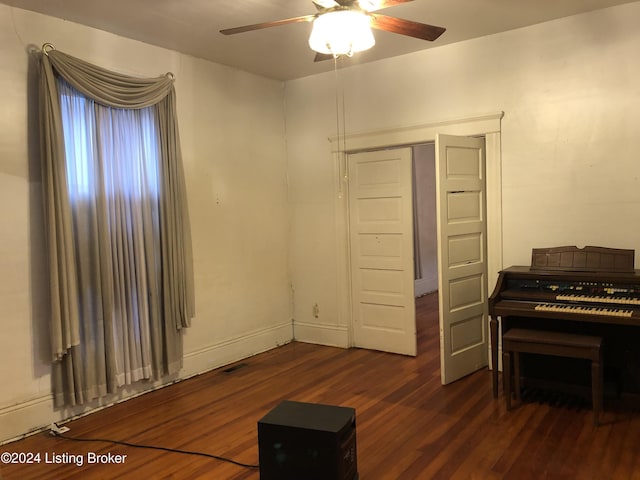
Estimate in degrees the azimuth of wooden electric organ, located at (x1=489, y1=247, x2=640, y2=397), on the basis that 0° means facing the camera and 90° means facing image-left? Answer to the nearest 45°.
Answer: approximately 0°

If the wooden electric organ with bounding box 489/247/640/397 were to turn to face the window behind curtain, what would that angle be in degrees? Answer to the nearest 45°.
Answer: approximately 90° to its right

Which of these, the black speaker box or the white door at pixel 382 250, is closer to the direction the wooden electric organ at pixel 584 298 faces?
the black speaker box

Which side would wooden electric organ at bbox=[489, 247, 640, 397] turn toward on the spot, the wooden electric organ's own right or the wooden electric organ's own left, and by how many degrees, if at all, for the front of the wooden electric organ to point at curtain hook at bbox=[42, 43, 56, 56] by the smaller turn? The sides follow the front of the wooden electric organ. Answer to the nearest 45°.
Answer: approximately 45° to the wooden electric organ's own right

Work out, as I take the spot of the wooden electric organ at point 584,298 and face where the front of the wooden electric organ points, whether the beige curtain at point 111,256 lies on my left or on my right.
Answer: on my right

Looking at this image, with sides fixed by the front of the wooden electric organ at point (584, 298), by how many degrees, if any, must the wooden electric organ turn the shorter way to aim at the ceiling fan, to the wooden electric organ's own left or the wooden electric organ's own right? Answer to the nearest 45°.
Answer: approximately 45° to the wooden electric organ's own right
